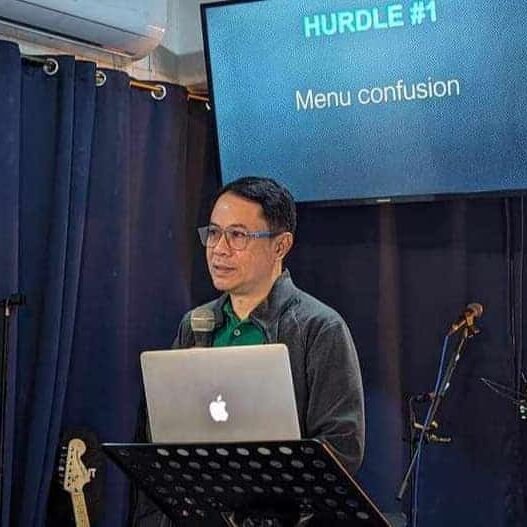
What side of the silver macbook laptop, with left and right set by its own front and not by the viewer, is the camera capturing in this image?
back

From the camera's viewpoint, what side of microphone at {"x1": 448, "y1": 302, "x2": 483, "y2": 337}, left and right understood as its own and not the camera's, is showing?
right

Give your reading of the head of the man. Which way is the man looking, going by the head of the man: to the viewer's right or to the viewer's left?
to the viewer's left

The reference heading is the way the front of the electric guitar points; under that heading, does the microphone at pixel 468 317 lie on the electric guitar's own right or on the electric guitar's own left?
on the electric guitar's own left

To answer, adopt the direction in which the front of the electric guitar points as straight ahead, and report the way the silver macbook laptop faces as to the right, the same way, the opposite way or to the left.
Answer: the opposite way

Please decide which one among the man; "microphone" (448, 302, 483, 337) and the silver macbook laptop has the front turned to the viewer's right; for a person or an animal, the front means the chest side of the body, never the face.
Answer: the microphone

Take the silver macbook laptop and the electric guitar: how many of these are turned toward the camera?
1

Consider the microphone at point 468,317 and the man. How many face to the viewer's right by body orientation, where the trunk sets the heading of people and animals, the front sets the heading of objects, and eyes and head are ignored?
1
